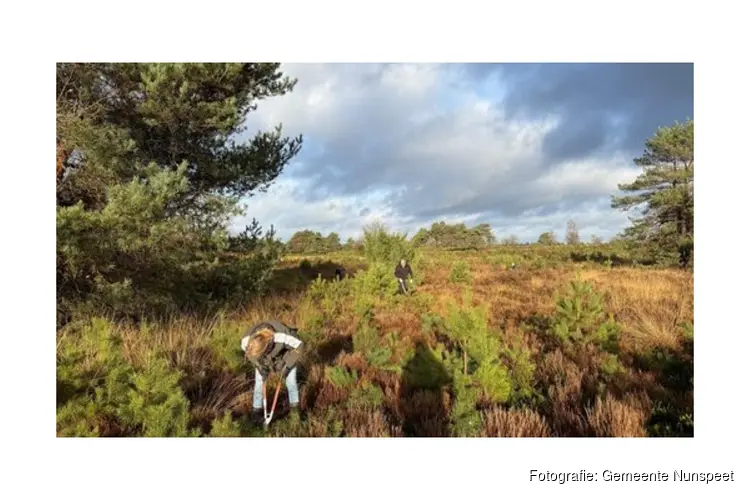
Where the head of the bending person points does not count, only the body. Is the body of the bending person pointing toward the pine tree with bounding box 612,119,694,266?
no

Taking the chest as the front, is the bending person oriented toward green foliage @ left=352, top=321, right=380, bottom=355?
no

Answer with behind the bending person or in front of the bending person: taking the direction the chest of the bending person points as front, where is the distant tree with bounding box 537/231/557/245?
behind

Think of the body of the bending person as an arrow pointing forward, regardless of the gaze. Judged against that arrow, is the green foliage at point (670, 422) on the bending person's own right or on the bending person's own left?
on the bending person's own left

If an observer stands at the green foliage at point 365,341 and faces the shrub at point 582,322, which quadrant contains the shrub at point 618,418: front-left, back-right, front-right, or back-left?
front-right
